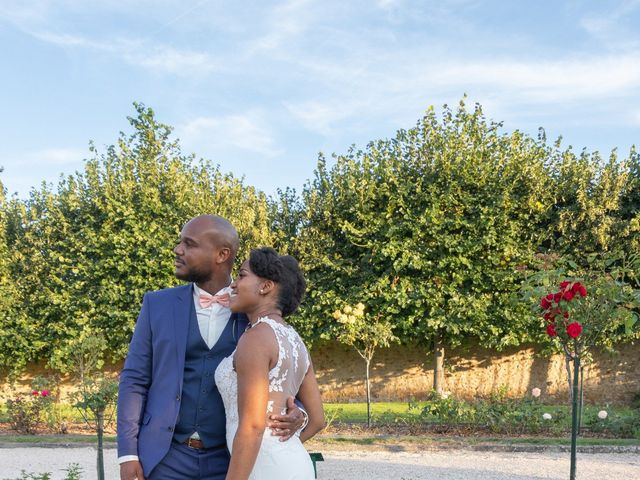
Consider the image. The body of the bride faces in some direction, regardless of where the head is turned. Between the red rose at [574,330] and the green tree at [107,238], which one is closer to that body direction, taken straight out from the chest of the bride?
the green tree

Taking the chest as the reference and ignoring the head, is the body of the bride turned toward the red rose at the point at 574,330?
no

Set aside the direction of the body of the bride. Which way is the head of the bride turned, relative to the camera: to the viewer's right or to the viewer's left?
to the viewer's left

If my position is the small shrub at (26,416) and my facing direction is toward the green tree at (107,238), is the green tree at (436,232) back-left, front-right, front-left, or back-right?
front-right

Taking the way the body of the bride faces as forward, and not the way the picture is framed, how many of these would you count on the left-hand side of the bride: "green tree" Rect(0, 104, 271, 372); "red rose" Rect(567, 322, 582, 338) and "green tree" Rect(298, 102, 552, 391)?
0

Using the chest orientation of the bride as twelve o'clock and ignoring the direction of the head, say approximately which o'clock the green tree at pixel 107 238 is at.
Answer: The green tree is roughly at 1 o'clock from the bride.

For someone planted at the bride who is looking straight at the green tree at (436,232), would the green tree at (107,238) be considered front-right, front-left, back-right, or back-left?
front-left

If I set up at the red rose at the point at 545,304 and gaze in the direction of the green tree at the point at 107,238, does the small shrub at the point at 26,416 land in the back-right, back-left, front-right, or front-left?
front-left

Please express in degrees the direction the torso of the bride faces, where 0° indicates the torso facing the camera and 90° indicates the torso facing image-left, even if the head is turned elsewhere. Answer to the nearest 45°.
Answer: approximately 135°

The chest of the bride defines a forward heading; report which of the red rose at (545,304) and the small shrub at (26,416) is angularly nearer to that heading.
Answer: the small shrub
